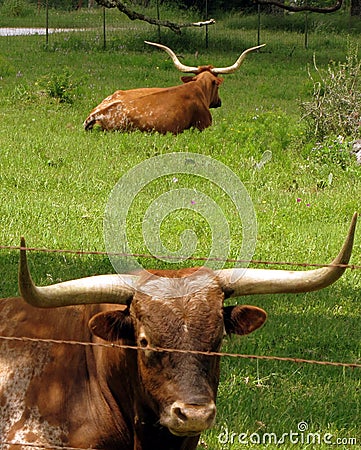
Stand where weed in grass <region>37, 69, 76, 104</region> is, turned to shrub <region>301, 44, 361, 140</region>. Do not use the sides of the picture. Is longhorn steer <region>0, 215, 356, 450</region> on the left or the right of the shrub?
right

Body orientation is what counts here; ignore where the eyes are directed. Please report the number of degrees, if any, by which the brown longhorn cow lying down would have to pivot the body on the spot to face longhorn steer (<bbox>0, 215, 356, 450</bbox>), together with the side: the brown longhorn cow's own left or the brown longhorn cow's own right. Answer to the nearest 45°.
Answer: approximately 135° to the brown longhorn cow's own right

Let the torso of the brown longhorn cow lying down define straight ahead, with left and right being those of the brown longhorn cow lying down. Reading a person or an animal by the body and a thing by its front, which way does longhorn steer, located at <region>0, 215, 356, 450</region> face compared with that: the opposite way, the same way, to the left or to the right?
to the right

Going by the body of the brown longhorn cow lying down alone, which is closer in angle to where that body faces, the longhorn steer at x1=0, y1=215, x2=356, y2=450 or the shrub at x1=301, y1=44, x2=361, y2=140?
the shrub

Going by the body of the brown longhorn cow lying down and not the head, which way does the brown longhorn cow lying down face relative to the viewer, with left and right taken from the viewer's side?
facing away from the viewer and to the right of the viewer

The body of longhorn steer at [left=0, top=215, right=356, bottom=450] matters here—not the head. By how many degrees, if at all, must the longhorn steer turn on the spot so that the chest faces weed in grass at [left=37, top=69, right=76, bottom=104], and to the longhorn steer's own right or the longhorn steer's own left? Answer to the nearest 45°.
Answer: approximately 135° to the longhorn steer's own left

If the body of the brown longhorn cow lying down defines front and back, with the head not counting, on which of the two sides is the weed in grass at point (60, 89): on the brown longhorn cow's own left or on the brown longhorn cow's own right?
on the brown longhorn cow's own left

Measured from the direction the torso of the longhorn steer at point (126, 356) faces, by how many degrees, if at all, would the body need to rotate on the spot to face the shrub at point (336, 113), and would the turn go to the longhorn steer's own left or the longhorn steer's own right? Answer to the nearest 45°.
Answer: approximately 135° to the longhorn steer's own left
